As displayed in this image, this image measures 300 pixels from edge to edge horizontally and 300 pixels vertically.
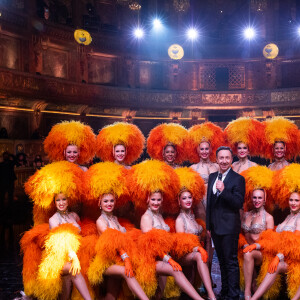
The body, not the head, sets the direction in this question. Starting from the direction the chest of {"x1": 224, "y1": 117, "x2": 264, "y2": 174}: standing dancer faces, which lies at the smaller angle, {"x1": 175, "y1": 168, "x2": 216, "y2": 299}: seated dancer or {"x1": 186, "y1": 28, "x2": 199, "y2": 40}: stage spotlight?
the seated dancer

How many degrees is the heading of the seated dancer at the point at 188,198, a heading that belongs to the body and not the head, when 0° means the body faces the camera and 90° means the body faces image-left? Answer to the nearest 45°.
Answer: approximately 315°

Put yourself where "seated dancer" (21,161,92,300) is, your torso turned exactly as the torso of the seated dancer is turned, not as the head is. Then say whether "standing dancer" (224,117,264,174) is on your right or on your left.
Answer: on your left

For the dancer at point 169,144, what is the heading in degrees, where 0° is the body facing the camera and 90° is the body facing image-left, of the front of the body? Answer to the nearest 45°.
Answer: approximately 0°

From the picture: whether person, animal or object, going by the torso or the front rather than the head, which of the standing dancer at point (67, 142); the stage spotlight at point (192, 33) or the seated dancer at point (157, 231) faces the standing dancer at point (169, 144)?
the stage spotlight

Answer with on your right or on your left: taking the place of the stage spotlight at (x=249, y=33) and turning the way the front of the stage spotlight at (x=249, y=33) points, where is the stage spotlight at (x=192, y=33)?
on your right

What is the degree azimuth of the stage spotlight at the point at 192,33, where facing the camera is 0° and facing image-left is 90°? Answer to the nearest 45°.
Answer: approximately 0°

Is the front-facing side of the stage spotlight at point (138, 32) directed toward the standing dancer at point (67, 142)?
yes

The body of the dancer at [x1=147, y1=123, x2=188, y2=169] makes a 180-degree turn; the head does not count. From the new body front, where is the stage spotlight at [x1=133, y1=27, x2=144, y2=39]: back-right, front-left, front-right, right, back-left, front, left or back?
front
